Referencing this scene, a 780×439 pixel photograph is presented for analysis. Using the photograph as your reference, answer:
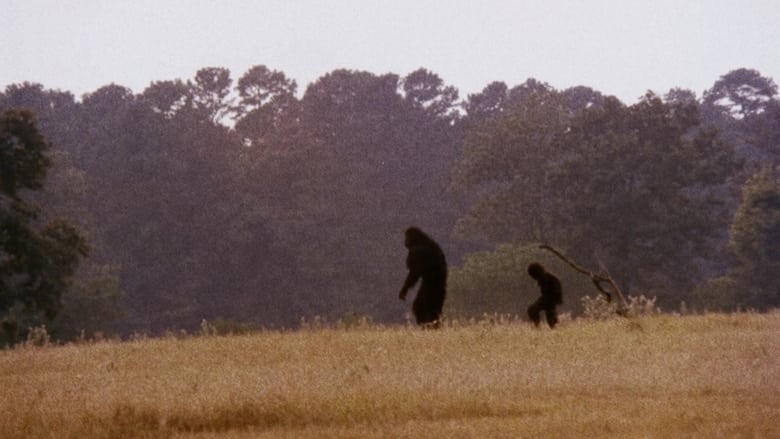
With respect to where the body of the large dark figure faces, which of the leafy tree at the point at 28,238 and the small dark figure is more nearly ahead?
the leafy tree

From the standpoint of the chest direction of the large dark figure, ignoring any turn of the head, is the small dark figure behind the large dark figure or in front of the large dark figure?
behind

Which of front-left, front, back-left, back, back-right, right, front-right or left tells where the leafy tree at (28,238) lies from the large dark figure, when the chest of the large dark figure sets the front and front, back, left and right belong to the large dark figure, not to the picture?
front-right

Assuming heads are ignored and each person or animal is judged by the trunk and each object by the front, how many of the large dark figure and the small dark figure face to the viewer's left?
2

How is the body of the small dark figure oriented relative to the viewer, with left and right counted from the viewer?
facing to the left of the viewer

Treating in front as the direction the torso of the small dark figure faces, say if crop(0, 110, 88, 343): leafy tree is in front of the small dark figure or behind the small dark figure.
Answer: in front

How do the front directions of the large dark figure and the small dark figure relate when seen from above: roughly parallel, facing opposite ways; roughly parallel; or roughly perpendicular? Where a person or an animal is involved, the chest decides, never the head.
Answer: roughly parallel

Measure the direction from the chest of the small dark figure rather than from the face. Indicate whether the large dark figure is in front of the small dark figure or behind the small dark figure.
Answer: in front

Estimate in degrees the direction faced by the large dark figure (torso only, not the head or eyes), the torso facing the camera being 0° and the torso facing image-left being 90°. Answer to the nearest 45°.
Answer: approximately 90°
